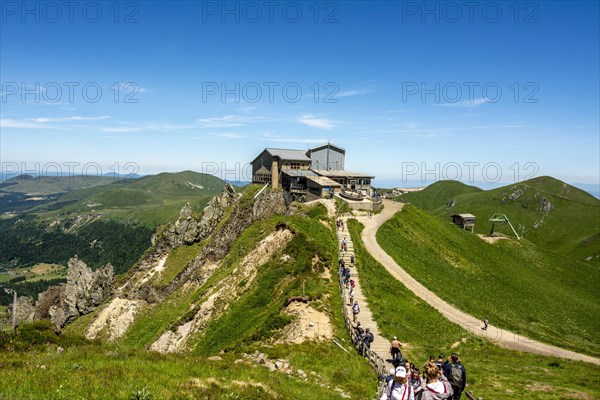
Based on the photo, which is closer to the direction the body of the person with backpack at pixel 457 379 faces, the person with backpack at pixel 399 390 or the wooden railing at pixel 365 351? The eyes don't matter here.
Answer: the wooden railing

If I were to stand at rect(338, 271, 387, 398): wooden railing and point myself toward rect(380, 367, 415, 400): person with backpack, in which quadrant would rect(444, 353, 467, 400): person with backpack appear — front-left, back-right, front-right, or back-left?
front-left

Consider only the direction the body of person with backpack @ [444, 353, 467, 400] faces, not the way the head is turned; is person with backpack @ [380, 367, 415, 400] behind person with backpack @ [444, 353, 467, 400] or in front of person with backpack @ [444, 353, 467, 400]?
behind

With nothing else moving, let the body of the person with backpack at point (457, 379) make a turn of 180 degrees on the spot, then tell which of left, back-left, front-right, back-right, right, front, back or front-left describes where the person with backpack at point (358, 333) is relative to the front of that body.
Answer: back-right

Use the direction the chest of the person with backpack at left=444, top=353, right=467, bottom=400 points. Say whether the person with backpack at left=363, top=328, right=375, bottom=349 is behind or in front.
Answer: in front

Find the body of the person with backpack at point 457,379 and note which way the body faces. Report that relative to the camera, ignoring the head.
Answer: away from the camera

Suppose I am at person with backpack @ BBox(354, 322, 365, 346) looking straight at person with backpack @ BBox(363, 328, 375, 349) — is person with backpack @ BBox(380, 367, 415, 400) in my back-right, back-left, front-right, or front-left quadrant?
front-right
